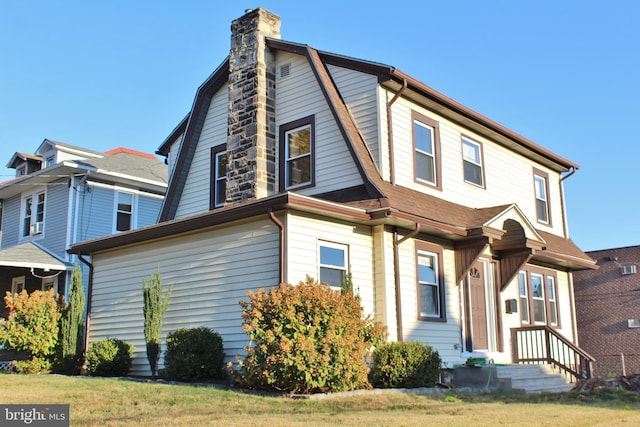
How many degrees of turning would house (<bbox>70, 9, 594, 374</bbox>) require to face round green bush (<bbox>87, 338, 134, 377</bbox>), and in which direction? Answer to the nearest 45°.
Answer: approximately 135° to its right

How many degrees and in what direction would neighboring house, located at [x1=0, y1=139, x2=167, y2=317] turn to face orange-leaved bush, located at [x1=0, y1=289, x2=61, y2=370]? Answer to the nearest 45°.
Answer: approximately 45° to its left

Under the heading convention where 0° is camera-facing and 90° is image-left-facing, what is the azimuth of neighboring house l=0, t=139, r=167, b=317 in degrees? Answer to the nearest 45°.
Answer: approximately 45°

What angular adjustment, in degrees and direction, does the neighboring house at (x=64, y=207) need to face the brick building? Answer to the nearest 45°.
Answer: approximately 135° to its left

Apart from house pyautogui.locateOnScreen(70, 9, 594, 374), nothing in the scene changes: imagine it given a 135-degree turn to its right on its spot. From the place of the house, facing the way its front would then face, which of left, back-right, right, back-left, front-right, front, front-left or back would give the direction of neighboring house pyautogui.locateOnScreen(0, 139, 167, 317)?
front-right

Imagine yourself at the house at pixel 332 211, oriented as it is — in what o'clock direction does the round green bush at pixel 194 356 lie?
The round green bush is roughly at 3 o'clock from the house.

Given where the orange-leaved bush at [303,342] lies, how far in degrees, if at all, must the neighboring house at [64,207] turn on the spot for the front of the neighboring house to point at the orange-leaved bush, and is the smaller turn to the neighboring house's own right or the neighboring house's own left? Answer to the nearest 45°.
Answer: approximately 45° to the neighboring house's own left

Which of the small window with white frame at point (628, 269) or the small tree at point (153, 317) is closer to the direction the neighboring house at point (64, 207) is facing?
the small tree

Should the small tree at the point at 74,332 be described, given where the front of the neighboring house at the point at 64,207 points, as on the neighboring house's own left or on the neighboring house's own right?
on the neighboring house's own left

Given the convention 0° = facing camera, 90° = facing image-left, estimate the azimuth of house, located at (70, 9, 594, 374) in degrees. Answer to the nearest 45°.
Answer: approximately 315°

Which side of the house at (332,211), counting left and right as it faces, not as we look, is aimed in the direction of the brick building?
left

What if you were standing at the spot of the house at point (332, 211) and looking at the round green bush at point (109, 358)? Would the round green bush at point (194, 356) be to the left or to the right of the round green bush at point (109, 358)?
left

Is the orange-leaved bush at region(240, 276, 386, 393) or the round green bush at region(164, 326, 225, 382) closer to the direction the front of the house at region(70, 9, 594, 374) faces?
the orange-leaved bush
